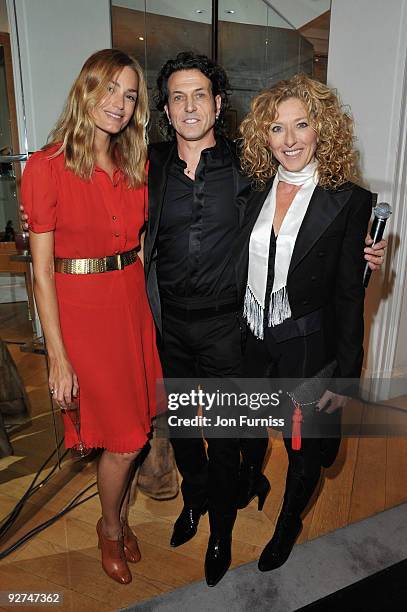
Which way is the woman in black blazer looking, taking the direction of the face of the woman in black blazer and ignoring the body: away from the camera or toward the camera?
toward the camera

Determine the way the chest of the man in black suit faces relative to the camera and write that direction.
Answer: toward the camera

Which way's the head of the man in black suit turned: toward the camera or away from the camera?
toward the camera

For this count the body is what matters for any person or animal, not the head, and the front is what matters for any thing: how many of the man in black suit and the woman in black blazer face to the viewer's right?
0

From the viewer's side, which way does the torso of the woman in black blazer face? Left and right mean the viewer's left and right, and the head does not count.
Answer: facing the viewer and to the left of the viewer
